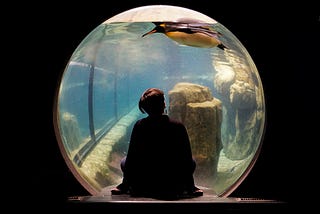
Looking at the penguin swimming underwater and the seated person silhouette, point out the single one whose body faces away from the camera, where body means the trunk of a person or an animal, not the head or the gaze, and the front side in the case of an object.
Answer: the seated person silhouette

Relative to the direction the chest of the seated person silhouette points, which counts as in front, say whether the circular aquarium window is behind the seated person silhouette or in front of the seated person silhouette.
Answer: in front

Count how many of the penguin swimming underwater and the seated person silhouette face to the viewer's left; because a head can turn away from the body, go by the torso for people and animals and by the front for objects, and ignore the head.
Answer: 1

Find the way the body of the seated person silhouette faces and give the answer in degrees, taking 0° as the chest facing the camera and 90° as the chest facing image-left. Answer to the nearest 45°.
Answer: approximately 180°

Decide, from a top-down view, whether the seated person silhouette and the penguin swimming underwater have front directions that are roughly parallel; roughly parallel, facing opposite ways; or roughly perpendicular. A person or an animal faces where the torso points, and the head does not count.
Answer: roughly perpendicular

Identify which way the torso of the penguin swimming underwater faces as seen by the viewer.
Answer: to the viewer's left

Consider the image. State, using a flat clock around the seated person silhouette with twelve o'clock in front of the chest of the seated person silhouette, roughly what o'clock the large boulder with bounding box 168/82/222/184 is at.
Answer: The large boulder is roughly at 1 o'clock from the seated person silhouette.
